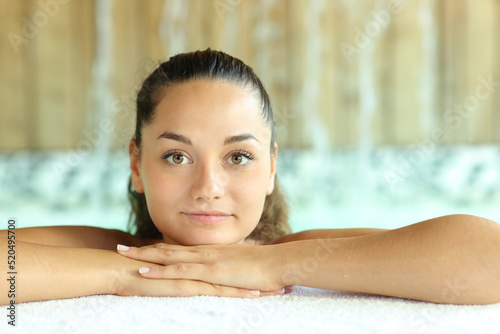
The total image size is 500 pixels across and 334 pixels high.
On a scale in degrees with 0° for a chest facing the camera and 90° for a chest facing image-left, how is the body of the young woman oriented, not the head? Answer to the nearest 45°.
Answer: approximately 0°

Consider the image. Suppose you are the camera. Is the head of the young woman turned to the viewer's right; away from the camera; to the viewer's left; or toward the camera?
toward the camera
